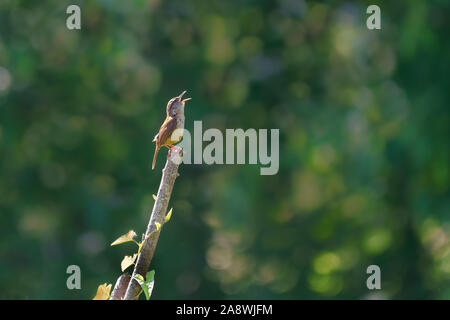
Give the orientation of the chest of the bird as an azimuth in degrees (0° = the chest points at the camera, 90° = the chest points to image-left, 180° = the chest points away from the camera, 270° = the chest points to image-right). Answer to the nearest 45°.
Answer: approximately 270°
